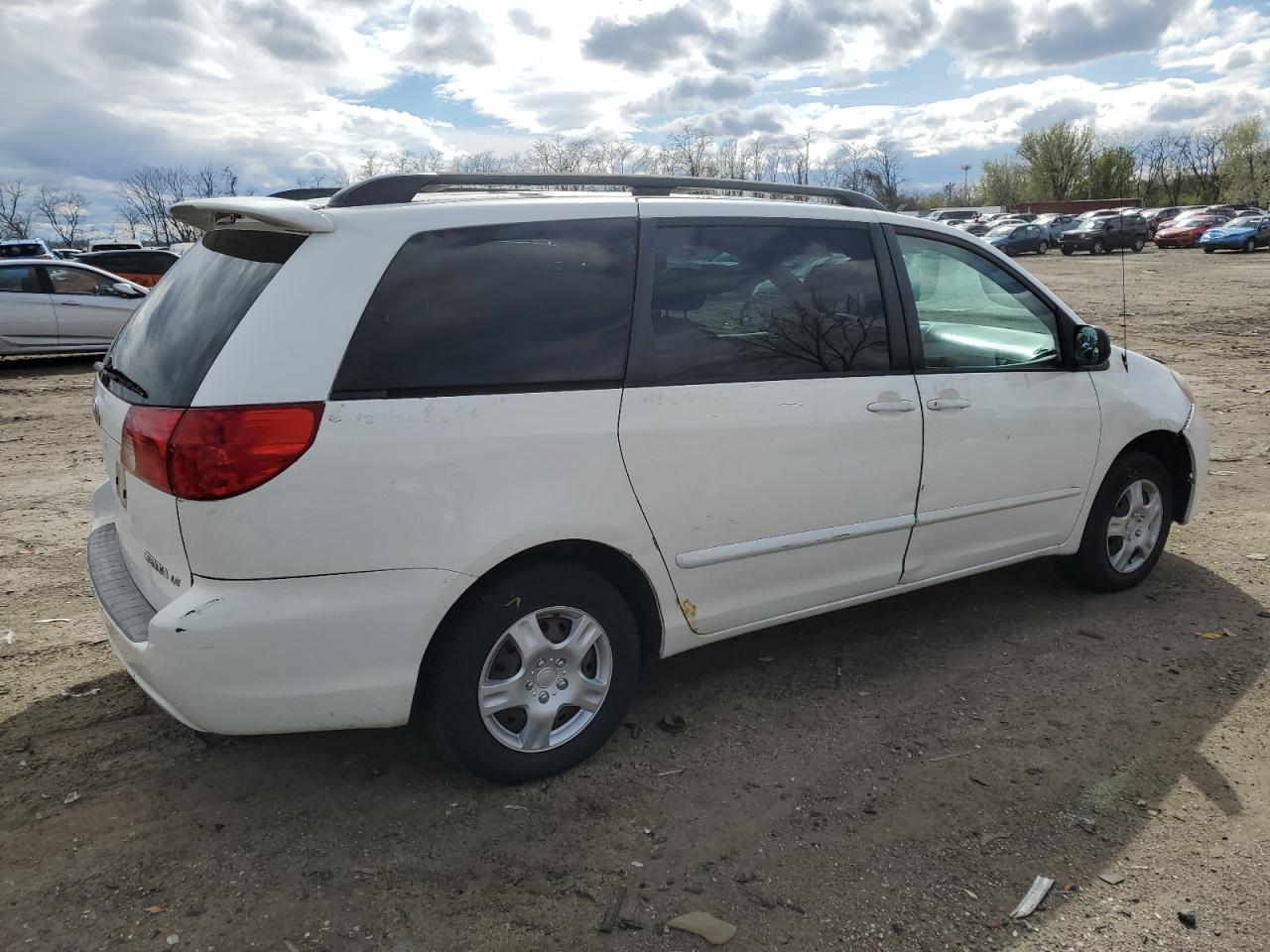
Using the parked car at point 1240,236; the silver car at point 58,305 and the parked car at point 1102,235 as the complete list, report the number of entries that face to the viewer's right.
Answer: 1

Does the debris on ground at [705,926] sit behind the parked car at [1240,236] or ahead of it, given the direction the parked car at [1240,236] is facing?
ahead

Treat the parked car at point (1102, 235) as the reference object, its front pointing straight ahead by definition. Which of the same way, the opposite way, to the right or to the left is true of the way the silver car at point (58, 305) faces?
the opposite way

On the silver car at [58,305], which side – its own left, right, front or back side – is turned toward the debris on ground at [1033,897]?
right

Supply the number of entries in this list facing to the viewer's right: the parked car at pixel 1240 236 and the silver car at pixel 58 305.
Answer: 1

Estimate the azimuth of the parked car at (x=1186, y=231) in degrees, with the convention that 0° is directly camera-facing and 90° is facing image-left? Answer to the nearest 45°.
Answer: approximately 45°

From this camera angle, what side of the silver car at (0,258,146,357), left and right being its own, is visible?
right

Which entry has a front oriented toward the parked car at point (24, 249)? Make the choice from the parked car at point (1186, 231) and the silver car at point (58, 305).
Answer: the parked car at point (1186, 231)

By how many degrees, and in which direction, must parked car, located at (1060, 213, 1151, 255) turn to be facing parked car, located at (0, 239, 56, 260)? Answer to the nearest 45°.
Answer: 0° — it already faces it

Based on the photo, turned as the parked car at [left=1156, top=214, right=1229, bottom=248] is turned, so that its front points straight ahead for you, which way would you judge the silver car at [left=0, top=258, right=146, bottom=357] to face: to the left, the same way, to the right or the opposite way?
the opposite way

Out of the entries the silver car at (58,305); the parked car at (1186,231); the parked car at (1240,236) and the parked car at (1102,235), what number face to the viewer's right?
1

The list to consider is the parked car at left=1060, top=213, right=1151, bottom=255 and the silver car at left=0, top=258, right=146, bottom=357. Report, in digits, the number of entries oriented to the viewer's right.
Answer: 1

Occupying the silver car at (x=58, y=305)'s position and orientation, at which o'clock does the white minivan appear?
The white minivan is roughly at 3 o'clock from the silver car.

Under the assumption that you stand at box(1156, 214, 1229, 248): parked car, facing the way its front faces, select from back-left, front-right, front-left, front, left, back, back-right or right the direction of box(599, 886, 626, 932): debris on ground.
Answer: front-left

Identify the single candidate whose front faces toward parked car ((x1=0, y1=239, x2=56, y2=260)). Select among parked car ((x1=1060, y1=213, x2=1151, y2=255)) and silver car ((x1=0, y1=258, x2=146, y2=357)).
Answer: parked car ((x1=1060, y1=213, x2=1151, y2=255))
